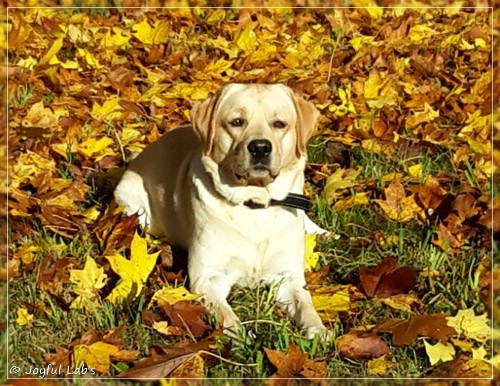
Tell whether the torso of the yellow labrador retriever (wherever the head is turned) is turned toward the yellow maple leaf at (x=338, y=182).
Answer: no

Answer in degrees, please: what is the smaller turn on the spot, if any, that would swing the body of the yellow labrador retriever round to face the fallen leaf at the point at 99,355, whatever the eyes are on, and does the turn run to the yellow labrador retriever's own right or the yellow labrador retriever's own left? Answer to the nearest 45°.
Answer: approximately 90° to the yellow labrador retriever's own right

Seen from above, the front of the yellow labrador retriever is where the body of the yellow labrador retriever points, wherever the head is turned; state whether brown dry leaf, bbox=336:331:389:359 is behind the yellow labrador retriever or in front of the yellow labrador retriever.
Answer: in front

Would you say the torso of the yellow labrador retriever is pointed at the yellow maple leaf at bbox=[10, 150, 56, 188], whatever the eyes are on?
no

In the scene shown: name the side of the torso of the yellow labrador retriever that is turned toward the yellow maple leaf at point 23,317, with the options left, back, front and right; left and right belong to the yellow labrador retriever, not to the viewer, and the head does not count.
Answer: right

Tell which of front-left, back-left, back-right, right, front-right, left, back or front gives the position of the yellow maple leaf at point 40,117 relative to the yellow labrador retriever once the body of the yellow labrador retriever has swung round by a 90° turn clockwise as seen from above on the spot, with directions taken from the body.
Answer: right

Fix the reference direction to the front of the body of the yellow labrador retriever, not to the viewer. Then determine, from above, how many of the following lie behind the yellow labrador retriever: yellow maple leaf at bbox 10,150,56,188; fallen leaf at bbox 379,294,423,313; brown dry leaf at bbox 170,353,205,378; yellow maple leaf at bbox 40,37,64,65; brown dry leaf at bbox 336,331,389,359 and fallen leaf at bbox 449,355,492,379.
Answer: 2

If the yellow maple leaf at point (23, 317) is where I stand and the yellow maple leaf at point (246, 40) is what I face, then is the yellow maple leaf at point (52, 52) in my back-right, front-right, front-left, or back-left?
front-left

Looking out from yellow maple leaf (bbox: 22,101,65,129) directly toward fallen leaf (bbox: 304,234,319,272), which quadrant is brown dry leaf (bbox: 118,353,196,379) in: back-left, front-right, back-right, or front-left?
front-right

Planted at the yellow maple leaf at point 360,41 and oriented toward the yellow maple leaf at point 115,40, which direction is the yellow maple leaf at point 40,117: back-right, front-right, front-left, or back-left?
front-left

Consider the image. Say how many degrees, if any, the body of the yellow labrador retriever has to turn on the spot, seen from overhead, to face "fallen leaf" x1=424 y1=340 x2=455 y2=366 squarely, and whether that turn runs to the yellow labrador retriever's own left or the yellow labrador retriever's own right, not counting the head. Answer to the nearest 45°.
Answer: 0° — it already faces it

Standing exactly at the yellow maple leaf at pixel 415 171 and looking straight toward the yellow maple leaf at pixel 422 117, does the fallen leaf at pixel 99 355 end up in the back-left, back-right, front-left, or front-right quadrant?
back-left

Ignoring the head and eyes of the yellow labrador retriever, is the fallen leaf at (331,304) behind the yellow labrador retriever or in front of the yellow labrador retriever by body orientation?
in front

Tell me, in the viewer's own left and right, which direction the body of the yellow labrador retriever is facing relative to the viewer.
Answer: facing the viewer and to the right of the viewer

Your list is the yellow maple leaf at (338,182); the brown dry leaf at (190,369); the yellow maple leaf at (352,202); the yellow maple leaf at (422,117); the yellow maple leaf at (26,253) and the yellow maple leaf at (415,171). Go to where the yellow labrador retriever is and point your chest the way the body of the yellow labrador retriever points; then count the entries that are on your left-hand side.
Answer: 4

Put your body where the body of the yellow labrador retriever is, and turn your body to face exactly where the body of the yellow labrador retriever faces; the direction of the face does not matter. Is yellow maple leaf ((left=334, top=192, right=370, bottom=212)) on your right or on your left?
on your left

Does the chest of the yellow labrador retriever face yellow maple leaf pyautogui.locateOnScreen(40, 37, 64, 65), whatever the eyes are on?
no

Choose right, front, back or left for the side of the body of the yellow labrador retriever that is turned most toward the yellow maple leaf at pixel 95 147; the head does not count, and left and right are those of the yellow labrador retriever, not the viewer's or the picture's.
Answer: back
